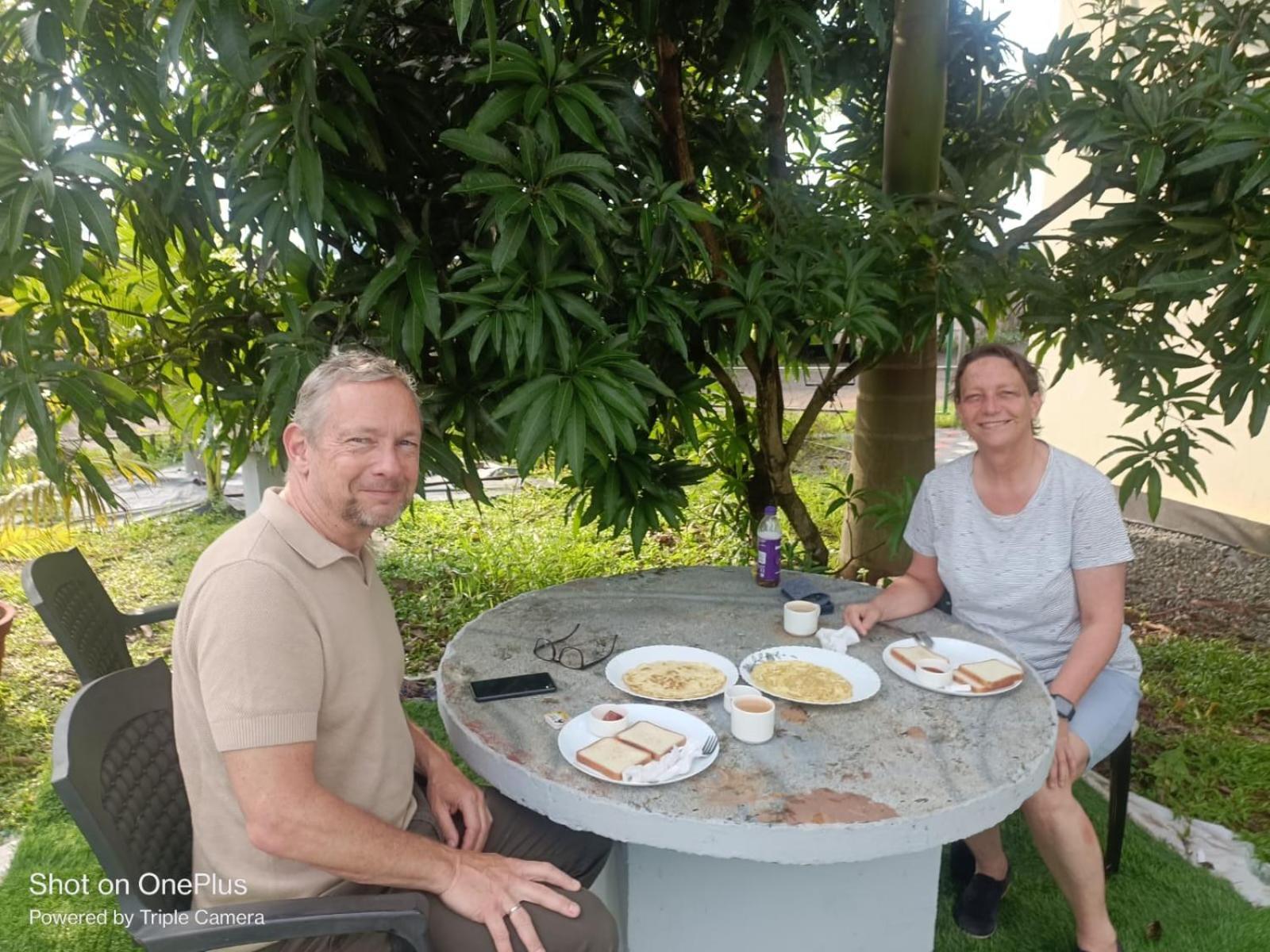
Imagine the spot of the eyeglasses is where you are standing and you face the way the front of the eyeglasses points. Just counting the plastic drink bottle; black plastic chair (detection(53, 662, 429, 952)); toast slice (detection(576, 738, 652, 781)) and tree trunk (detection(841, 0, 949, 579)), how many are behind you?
2

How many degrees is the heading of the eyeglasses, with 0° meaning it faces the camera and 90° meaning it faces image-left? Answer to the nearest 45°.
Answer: approximately 45°

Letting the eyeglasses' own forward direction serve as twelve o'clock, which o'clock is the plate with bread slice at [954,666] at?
The plate with bread slice is roughly at 8 o'clock from the eyeglasses.

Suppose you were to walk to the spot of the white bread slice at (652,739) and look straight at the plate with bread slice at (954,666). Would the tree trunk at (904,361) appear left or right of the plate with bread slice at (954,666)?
left

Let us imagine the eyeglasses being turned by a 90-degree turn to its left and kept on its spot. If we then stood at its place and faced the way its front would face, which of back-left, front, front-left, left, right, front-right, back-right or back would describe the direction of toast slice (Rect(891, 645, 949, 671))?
front-left

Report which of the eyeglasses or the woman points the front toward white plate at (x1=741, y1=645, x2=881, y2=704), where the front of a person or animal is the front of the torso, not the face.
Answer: the woman

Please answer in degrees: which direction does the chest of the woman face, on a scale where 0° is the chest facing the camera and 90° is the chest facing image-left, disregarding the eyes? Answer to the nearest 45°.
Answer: approximately 45°

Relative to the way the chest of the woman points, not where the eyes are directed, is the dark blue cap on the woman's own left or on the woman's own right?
on the woman's own right
